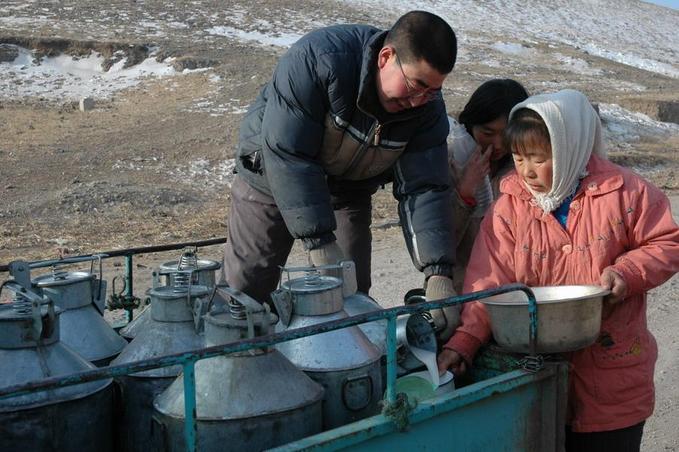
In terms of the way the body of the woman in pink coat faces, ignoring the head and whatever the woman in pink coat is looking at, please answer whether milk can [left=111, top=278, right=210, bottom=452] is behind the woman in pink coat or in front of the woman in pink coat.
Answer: in front

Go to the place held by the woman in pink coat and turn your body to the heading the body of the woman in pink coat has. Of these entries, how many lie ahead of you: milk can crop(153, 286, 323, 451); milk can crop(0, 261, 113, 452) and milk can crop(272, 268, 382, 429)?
3

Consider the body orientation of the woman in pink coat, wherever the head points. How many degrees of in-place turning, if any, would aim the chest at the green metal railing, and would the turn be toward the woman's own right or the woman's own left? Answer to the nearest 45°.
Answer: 0° — they already face it

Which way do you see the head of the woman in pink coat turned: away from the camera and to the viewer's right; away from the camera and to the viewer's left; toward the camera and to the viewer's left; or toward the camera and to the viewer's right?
toward the camera and to the viewer's left

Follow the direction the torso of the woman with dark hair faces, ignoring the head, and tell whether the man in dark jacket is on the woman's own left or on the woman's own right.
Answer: on the woman's own right

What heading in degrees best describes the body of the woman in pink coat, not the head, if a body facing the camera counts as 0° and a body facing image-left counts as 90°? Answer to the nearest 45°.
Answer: approximately 45°

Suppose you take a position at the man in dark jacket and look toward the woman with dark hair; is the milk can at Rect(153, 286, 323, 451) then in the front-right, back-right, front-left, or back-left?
back-right

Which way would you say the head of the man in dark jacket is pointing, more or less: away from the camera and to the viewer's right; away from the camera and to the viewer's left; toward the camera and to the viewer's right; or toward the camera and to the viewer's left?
toward the camera and to the viewer's right

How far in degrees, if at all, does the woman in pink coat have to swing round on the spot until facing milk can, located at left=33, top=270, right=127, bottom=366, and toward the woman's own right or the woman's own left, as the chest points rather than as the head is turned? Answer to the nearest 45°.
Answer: approximately 45° to the woman's own right
